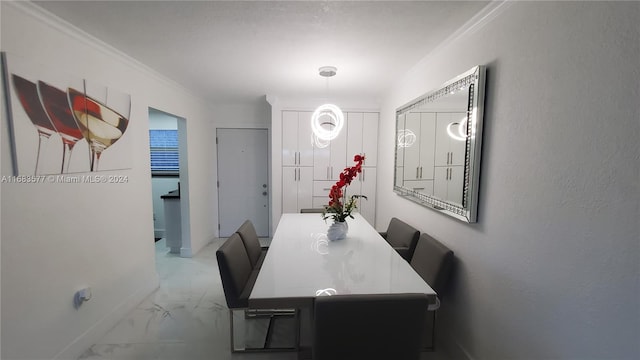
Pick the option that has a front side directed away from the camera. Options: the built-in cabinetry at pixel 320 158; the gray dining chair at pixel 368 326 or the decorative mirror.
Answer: the gray dining chair

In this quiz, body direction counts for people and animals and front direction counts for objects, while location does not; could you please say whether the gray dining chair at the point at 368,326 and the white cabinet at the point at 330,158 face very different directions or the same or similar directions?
very different directions

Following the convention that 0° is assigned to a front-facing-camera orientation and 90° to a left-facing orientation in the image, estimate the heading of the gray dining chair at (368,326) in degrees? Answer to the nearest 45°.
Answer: approximately 180°

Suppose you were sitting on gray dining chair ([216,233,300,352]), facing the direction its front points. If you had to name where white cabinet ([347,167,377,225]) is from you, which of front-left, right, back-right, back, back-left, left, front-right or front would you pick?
front-left

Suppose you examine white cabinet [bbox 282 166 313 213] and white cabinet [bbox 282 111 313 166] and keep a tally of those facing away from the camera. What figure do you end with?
0

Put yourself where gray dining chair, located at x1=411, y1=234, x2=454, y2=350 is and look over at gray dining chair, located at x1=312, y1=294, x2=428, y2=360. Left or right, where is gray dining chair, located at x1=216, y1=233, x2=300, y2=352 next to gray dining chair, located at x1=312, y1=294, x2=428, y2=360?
right

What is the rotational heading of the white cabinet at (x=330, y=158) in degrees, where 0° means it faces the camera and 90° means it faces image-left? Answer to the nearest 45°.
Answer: approximately 0°

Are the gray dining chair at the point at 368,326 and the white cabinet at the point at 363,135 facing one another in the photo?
yes

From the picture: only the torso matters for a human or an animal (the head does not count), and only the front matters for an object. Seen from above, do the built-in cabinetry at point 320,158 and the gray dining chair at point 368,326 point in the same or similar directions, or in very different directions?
very different directions

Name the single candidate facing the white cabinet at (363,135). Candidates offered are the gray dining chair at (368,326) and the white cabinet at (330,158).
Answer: the gray dining chair

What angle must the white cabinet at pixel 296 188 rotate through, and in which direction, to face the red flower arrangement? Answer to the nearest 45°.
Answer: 0° — it already faces it

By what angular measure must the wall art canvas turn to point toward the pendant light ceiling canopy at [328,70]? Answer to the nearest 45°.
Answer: approximately 45° to its left

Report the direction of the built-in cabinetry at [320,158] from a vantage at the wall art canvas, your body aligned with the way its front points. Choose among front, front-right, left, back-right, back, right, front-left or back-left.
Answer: front-left

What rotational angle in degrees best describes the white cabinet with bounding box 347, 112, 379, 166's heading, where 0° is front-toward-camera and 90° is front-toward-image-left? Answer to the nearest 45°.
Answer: approximately 0°

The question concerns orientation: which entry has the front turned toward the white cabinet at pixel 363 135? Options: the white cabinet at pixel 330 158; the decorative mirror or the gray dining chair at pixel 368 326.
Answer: the gray dining chair
